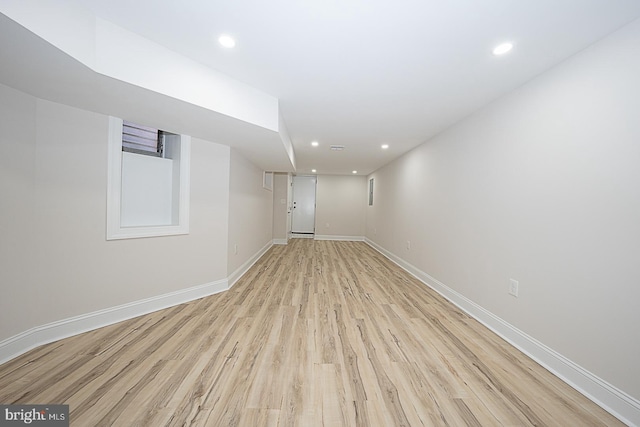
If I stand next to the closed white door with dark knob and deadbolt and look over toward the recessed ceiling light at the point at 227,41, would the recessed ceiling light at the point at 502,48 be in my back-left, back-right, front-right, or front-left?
front-left

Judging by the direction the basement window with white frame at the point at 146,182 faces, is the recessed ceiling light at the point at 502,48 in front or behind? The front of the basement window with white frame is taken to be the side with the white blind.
in front

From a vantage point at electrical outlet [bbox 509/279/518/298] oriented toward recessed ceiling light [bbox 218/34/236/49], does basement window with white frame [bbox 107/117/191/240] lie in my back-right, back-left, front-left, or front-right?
front-right

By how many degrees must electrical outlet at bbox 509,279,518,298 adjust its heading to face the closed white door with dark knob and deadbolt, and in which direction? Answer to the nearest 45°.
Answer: approximately 90° to its right

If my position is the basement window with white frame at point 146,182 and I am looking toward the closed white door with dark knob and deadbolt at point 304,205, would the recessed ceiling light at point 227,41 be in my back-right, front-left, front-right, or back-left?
back-right

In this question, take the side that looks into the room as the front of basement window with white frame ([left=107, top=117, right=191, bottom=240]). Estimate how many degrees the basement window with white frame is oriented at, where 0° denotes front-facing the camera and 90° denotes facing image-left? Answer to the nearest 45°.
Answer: approximately 315°

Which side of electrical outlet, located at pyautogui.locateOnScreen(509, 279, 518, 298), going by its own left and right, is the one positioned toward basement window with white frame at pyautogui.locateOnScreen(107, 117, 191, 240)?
front

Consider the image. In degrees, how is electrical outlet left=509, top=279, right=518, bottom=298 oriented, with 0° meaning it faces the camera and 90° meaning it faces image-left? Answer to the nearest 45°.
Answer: approximately 45°

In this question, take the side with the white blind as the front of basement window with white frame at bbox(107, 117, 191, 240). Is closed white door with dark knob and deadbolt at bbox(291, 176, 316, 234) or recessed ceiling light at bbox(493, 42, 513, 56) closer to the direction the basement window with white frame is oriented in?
the recessed ceiling light

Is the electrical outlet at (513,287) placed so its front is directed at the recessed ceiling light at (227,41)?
yes

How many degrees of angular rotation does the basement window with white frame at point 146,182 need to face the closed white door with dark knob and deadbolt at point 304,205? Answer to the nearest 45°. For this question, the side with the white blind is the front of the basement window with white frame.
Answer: approximately 90° to its left

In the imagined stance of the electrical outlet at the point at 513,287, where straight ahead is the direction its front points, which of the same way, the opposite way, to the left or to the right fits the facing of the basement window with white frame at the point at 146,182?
the opposite way

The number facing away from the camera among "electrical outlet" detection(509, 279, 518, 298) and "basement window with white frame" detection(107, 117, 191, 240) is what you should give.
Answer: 0
